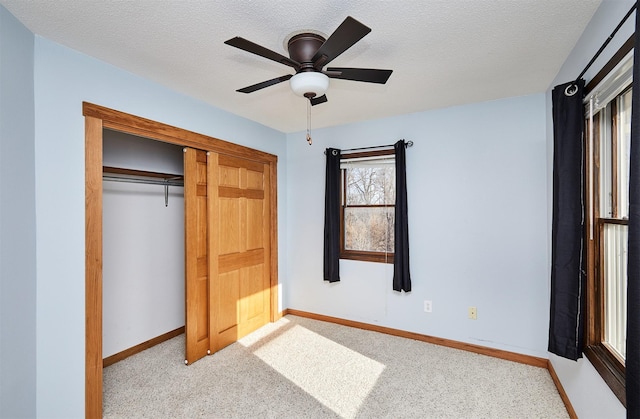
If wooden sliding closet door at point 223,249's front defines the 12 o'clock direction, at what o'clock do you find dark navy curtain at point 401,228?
The dark navy curtain is roughly at 11 o'clock from the wooden sliding closet door.

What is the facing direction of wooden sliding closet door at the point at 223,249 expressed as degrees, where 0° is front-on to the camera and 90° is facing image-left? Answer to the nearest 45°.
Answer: approximately 315°

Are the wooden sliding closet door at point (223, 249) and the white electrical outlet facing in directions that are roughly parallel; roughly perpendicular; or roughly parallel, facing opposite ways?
roughly perpendicular

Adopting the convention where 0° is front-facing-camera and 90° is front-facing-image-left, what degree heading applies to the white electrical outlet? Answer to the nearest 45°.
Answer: approximately 0°

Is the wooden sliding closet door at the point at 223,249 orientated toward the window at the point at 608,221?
yes

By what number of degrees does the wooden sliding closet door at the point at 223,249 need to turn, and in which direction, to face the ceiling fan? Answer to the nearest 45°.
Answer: approximately 45° to its right
